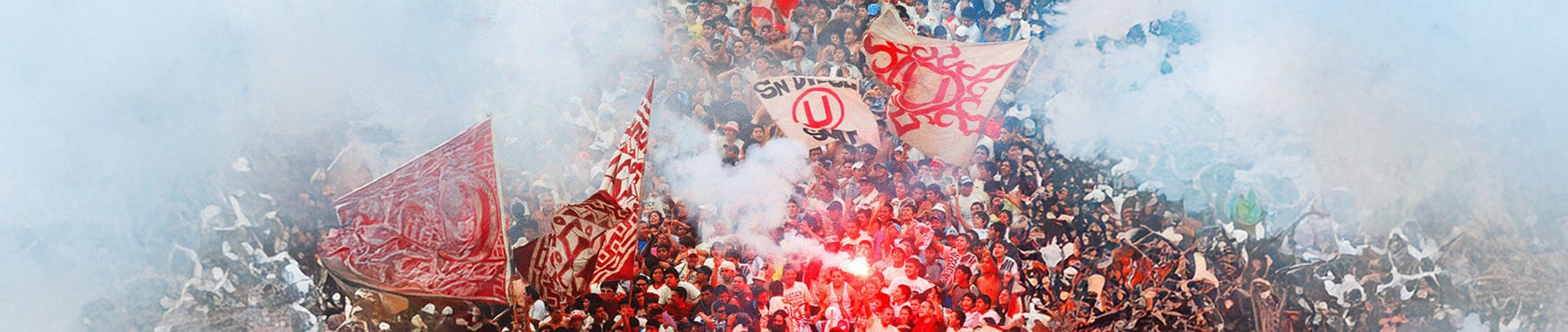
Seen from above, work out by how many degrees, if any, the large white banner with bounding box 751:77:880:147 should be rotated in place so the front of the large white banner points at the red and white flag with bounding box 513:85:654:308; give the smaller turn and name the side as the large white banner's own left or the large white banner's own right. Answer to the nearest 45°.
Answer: approximately 90° to the large white banner's own right

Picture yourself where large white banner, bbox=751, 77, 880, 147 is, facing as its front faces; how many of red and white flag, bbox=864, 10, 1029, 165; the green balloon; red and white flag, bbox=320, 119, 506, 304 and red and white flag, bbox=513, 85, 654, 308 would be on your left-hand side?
2

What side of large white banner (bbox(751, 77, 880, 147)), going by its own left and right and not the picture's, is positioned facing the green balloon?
left

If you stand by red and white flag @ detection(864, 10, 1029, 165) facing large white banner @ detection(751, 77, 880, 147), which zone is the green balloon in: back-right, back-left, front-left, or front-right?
back-left

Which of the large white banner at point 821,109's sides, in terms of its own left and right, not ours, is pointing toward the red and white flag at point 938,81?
left

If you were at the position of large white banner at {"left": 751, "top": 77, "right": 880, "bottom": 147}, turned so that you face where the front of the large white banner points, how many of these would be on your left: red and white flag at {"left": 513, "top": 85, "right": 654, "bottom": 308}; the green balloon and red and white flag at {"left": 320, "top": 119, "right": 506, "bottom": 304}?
1

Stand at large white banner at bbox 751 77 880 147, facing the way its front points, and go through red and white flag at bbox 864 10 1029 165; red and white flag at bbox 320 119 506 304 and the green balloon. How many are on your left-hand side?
2

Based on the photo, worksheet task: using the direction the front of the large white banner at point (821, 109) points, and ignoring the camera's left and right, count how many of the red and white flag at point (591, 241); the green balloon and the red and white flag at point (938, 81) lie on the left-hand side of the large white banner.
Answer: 2

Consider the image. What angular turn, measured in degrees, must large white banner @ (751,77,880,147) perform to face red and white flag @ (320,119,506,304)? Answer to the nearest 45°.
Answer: approximately 90° to its right

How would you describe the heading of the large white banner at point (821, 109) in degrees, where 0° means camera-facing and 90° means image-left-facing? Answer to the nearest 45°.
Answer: approximately 0°
